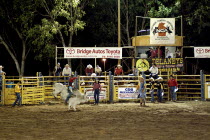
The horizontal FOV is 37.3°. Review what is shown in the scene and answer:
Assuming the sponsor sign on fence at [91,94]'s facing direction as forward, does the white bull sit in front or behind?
in front

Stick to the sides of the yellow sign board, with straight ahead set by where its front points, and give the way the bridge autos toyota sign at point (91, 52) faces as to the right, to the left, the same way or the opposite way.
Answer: the same way

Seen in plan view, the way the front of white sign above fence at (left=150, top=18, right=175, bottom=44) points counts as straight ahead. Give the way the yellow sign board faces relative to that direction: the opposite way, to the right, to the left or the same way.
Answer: the same way

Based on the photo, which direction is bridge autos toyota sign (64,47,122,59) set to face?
toward the camera

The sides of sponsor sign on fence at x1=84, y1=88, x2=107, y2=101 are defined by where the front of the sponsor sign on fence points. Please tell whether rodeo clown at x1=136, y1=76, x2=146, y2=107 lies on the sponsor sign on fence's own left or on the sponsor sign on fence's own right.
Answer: on the sponsor sign on fence's own left

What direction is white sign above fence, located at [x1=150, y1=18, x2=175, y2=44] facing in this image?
toward the camera

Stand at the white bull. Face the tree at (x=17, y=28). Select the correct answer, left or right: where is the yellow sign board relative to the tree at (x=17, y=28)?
right

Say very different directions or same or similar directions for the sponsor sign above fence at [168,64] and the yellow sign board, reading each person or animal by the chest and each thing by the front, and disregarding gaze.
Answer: same or similar directions

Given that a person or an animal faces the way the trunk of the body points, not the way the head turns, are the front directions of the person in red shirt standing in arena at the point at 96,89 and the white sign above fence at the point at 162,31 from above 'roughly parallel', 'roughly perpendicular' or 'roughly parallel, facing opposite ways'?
roughly parallel

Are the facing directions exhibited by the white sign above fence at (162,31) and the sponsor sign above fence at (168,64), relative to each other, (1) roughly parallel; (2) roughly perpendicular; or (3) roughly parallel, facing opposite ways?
roughly parallel

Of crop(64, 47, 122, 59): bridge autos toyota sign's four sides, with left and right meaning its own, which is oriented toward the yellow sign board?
left

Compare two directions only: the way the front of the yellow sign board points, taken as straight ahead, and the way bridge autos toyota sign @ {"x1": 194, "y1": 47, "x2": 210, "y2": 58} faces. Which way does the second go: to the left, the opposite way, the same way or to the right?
the same way
